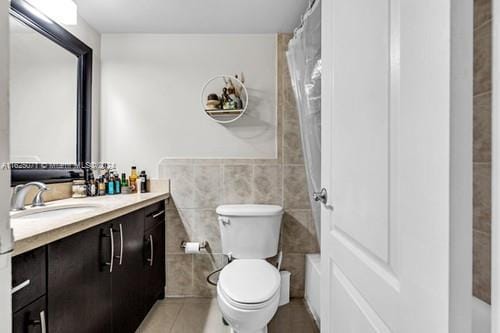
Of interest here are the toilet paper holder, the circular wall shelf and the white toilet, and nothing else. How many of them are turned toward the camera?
3

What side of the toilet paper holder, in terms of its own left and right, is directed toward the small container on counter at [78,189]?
right

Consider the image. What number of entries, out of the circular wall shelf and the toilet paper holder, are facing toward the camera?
2

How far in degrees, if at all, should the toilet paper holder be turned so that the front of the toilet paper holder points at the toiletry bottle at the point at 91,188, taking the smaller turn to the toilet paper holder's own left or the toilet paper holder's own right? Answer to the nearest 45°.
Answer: approximately 90° to the toilet paper holder's own right

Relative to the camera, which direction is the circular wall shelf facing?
toward the camera

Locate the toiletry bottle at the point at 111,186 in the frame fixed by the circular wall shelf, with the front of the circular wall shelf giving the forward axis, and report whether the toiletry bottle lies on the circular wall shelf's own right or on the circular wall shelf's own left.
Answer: on the circular wall shelf's own right

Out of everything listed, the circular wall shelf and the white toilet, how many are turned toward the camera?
2

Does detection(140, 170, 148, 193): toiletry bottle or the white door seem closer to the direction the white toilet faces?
the white door

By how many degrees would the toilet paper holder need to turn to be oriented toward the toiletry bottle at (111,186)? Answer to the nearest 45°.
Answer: approximately 90° to its right

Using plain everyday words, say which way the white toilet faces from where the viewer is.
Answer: facing the viewer

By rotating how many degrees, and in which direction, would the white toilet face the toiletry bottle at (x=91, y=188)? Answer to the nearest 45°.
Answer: approximately 90° to its right
